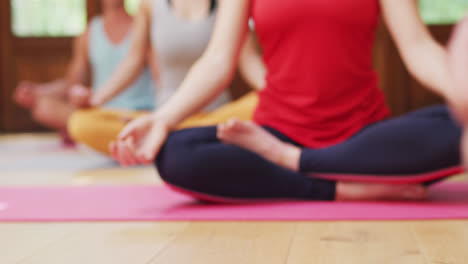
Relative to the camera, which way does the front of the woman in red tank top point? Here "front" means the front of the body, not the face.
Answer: toward the camera

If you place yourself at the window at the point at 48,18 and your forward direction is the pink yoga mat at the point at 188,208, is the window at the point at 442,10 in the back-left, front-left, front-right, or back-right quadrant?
front-left

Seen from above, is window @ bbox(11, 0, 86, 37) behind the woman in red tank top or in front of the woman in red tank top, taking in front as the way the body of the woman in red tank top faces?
behind

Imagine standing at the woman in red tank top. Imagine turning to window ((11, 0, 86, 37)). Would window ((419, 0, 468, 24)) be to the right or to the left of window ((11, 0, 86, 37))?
right

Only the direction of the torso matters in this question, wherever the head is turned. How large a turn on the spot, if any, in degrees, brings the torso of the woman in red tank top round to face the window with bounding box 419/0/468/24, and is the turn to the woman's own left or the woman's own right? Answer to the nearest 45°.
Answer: approximately 180°

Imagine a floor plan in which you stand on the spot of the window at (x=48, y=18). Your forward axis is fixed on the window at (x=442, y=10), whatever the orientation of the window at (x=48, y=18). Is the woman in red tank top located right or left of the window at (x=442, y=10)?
right
